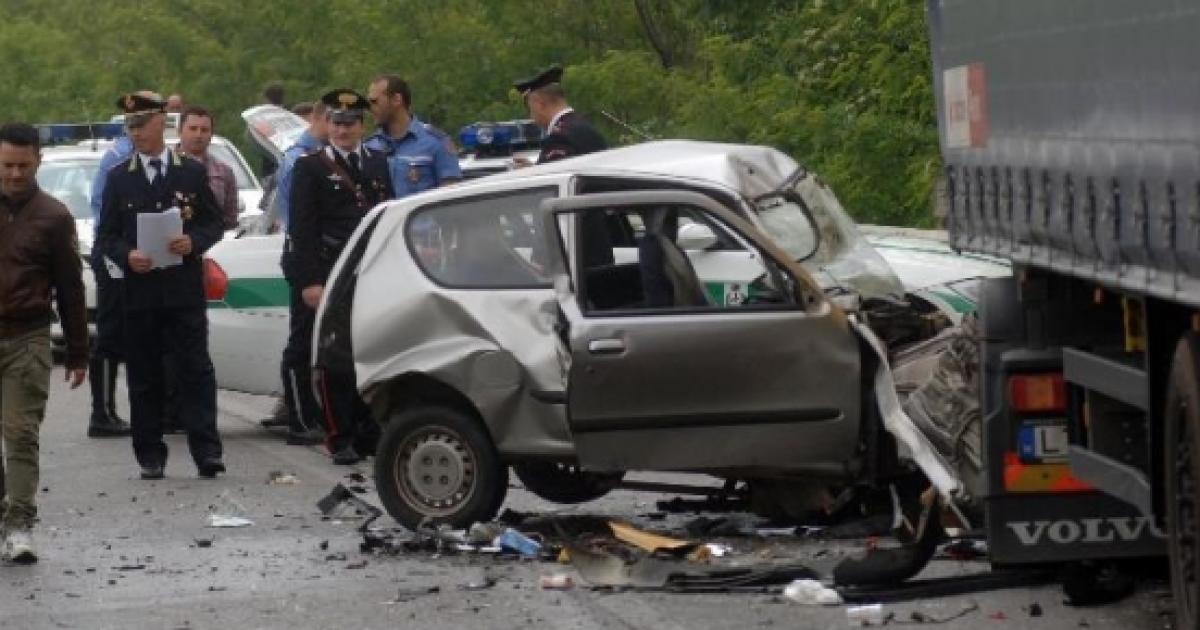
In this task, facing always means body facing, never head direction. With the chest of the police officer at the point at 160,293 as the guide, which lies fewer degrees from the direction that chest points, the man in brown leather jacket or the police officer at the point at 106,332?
the man in brown leather jacket

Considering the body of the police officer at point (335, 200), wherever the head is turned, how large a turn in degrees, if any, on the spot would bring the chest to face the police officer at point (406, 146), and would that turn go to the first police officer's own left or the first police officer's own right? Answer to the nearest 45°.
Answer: approximately 135° to the first police officer's own left

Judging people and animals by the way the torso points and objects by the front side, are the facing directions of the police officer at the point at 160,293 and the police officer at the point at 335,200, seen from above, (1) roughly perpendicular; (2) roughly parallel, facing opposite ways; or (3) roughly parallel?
roughly parallel

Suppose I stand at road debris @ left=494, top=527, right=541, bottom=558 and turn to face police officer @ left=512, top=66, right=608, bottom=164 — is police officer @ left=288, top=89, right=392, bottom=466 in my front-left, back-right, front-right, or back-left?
front-left

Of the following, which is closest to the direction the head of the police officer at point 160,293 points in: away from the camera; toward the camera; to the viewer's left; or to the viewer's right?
toward the camera

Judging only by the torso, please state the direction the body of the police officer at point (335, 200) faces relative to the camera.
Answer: toward the camera

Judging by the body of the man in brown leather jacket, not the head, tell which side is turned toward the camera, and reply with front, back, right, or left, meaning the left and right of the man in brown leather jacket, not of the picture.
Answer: front

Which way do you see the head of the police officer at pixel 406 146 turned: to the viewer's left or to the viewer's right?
to the viewer's left

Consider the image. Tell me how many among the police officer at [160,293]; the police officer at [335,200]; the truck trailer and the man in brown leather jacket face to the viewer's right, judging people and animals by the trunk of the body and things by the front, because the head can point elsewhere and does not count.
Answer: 0

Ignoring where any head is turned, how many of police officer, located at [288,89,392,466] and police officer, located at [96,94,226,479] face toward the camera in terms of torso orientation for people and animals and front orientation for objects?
2
